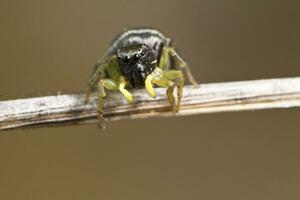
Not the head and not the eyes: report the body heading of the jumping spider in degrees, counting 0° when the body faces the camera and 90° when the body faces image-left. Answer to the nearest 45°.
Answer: approximately 0°
